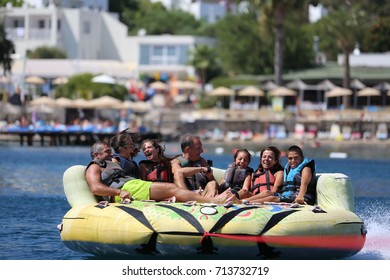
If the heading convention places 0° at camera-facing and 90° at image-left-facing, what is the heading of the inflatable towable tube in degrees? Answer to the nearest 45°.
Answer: approximately 0°
